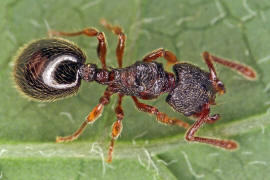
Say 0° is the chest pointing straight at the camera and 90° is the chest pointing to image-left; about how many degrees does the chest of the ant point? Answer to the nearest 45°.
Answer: approximately 270°
